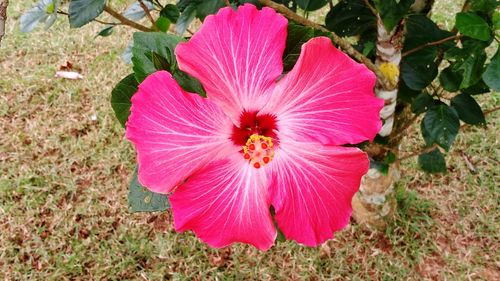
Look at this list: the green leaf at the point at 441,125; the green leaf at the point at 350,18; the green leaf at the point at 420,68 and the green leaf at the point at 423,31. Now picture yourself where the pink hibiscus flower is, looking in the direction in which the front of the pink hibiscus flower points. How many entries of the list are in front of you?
0

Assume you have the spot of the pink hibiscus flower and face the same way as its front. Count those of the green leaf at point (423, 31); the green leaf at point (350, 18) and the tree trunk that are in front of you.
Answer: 0

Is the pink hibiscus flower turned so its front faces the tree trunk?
no

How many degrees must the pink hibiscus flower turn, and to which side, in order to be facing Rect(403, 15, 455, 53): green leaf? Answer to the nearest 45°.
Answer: approximately 135° to its left

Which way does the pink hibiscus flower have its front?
toward the camera

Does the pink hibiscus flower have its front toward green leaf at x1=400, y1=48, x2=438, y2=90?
no

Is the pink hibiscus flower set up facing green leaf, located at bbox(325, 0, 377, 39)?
no

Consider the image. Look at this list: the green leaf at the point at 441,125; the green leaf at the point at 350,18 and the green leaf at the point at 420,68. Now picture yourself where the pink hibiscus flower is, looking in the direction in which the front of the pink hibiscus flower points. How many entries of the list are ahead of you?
0
